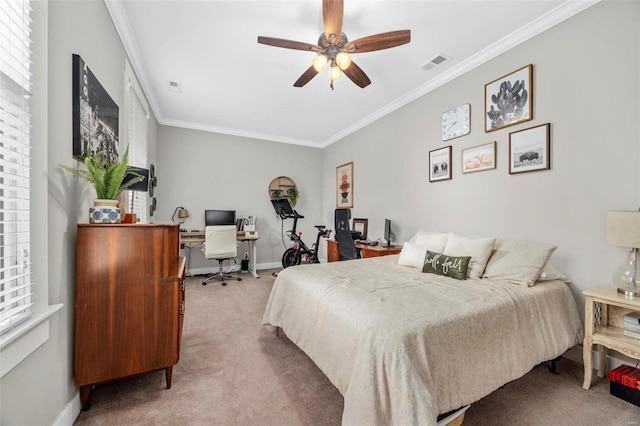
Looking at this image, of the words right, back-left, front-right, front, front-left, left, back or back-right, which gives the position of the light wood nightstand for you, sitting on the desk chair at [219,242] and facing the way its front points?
back-right

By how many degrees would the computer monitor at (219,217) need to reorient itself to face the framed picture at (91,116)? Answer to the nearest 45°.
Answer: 0° — it already faces it

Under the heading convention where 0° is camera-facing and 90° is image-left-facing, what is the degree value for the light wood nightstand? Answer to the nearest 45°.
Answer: approximately 45°

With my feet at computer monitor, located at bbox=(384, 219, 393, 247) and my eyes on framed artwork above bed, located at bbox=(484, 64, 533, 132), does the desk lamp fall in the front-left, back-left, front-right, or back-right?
back-right

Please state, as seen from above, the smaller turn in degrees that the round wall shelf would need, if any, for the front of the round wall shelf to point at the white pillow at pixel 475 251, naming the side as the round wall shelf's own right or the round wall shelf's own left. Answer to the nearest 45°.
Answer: approximately 45° to the round wall shelf's own left

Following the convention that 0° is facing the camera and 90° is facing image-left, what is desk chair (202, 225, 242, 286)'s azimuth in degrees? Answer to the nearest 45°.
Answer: approximately 180°

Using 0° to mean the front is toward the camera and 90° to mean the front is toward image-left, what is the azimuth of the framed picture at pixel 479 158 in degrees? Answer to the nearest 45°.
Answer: approximately 45°

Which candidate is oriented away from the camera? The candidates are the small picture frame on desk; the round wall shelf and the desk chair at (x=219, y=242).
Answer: the desk chair

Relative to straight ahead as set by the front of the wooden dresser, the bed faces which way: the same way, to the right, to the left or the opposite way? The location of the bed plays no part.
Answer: the opposite way

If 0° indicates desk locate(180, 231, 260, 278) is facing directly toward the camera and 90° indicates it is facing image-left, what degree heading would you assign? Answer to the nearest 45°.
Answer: approximately 0°

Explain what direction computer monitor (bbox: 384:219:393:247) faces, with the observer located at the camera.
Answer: facing to the left of the viewer

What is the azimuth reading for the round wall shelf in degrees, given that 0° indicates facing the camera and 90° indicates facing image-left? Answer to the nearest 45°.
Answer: approximately 0°

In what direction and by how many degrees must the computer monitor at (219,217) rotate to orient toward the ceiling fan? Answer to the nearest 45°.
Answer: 0° — it already faces it

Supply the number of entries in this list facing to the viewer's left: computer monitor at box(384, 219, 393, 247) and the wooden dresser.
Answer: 1
